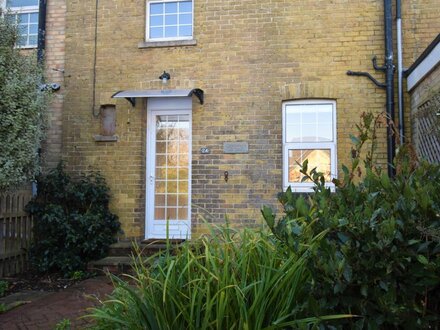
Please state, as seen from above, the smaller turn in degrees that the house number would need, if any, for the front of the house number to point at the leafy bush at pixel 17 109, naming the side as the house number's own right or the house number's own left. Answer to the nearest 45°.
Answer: approximately 45° to the house number's own right

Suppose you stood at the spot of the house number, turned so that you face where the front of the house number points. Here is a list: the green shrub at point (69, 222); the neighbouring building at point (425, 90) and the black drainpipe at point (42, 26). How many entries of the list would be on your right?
2

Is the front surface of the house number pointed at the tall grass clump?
yes

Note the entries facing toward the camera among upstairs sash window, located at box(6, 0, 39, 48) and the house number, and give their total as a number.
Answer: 2

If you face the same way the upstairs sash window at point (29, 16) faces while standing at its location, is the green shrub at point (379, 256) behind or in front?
in front

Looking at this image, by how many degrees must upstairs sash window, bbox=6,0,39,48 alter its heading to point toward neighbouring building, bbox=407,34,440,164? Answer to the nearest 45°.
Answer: approximately 45° to its left

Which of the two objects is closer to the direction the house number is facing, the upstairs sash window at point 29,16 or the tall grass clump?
the tall grass clump

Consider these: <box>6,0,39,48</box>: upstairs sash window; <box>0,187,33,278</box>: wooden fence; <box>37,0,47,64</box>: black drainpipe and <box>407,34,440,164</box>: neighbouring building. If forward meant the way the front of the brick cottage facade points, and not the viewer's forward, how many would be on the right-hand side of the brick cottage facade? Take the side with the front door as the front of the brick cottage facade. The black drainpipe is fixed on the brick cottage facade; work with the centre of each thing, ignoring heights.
3

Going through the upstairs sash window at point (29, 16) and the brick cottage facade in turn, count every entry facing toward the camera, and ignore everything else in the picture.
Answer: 2
